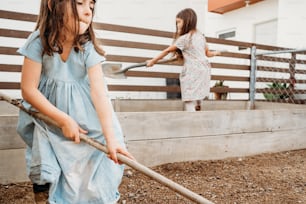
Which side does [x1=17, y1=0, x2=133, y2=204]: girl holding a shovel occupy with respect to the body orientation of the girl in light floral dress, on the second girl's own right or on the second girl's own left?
on the second girl's own left

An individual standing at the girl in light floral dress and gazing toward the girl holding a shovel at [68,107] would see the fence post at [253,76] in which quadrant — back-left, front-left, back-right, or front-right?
back-left

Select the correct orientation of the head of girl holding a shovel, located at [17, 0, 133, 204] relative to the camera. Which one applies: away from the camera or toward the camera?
toward the camera

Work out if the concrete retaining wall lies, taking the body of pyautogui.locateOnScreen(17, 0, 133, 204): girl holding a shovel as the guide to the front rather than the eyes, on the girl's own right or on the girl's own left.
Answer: on the girl's own left

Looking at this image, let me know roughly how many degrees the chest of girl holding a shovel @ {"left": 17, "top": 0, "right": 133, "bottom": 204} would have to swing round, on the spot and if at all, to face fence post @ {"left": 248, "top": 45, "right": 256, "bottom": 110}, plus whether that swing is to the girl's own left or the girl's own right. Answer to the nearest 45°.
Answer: approximately 90° to the girl's own left

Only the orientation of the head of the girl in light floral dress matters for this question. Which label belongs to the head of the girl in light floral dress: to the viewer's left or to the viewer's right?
to the viewer's left

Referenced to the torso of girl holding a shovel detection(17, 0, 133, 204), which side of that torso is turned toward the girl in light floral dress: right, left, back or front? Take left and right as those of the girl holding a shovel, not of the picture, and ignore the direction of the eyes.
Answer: left

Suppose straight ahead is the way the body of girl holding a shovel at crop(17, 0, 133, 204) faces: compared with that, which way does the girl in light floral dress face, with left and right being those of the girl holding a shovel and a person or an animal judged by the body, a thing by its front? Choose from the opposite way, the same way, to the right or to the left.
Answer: the opposite way

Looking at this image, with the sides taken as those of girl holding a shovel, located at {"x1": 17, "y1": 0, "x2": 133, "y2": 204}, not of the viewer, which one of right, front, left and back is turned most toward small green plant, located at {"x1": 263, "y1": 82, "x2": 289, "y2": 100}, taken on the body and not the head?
left

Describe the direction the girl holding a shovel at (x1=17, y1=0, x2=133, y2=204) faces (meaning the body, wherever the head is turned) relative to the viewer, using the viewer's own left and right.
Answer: facing the viewer and to the right of the viewer
